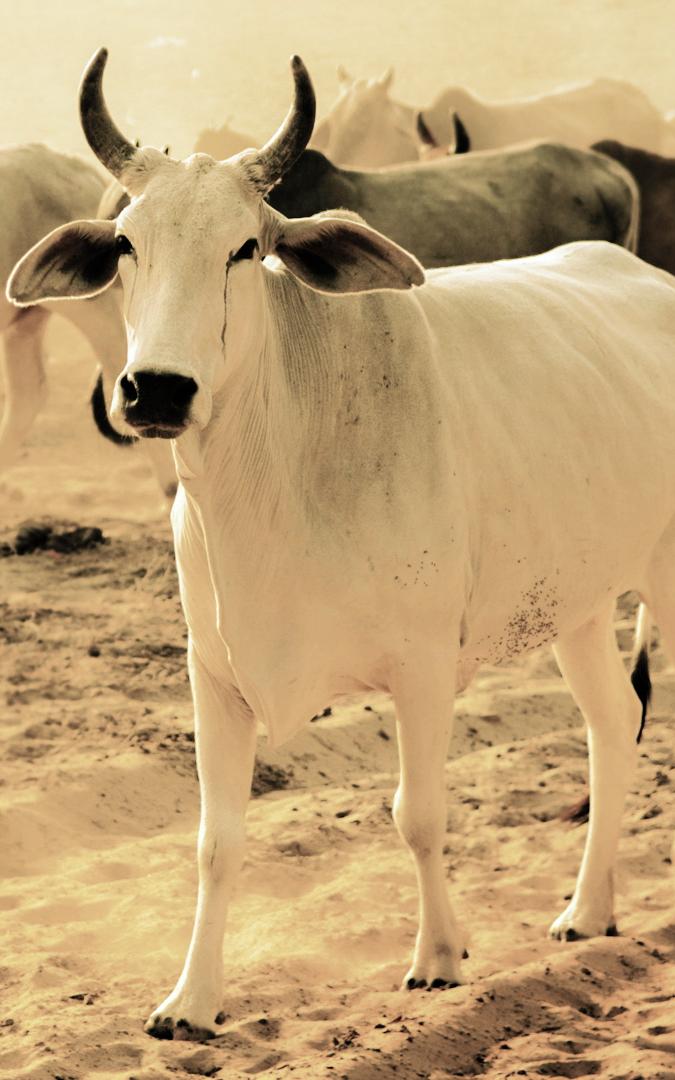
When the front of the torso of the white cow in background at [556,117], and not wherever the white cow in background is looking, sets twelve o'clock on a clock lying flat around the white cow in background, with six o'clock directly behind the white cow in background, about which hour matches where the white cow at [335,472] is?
The white cow is roughly at 9 o'clock from the white cow in background.

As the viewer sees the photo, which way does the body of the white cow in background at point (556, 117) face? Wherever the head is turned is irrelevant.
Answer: to the viewer's left

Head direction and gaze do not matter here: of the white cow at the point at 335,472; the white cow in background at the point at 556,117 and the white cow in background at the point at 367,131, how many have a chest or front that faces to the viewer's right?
0

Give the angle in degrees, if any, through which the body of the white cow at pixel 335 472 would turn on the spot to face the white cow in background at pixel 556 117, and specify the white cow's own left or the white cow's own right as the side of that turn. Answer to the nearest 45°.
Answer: approximately 135° to the white cow's own right

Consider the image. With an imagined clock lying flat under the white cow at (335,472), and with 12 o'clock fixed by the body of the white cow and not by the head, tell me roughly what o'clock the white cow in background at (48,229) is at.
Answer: The white cow in background is roughly at 4 o'clock from the white cow.

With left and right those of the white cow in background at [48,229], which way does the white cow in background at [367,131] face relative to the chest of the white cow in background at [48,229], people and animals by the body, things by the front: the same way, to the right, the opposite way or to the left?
to the left
